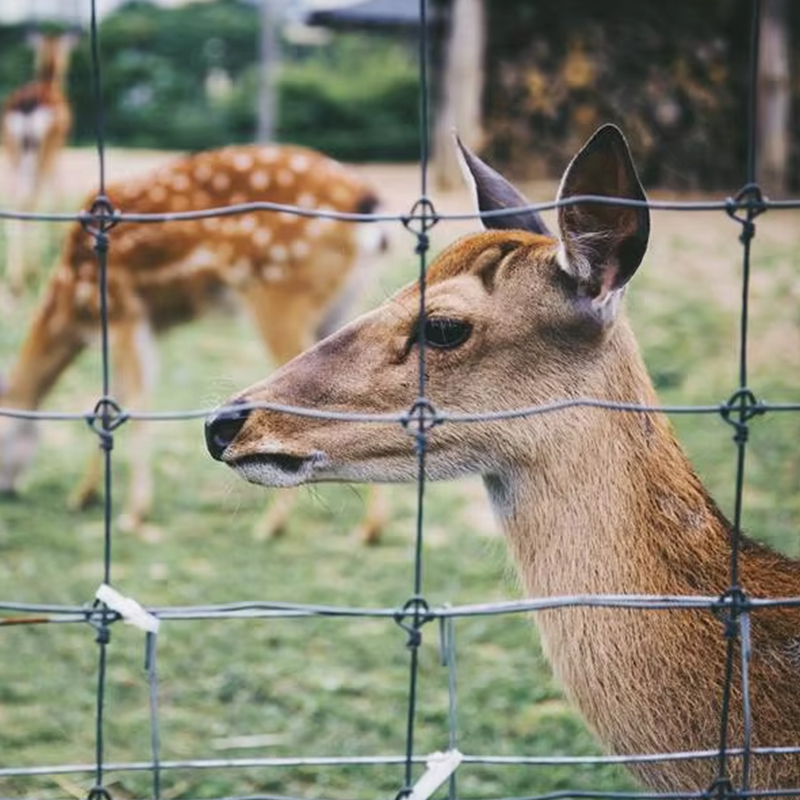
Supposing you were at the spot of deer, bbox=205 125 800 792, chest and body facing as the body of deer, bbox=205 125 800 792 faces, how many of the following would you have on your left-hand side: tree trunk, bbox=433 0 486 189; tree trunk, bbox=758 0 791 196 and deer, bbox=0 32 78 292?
0

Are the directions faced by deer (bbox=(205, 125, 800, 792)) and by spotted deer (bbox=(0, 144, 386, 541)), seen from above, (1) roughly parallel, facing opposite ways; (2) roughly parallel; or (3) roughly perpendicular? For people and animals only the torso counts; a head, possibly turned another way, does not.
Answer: roughly parallel

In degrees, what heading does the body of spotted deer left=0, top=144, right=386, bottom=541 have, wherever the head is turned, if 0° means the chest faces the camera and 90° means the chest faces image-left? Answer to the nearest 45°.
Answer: approximately 90°

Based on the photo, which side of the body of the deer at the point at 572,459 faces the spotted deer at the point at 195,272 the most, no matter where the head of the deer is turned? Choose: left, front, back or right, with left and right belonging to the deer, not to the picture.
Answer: right

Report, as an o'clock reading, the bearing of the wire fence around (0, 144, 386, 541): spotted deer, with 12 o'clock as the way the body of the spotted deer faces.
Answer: The wire fence is roughly at 9 o'clock from the spotted deer.

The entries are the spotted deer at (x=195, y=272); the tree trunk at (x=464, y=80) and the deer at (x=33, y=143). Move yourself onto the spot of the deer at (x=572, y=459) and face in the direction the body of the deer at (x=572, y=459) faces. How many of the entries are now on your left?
0

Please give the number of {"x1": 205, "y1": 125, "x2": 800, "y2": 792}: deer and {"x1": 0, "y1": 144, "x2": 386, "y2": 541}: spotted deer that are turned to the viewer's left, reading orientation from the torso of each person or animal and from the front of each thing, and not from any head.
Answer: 2

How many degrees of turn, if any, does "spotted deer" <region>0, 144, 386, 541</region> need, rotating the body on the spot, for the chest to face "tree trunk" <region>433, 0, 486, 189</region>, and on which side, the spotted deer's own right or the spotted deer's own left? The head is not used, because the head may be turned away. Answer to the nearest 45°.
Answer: approximately 90° to the spotted deer's own right

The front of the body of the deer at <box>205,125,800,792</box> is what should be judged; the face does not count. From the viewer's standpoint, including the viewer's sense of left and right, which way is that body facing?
facing to the left of the viewer
